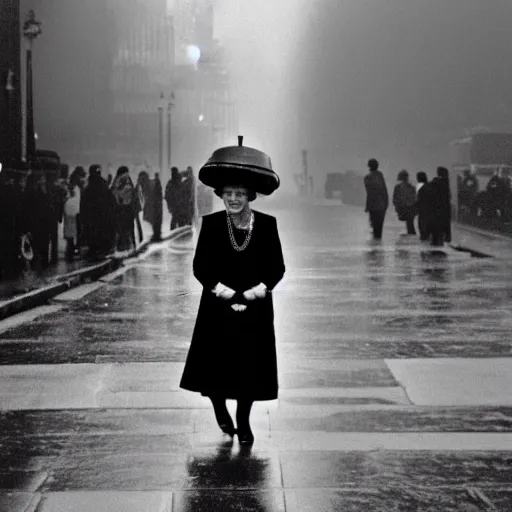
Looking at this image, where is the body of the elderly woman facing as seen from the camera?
toward the camera

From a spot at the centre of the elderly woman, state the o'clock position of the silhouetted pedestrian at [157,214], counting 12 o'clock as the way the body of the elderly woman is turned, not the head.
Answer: The silhouetted pedestrian is roughly at 6 o'clock from the elderly woman.

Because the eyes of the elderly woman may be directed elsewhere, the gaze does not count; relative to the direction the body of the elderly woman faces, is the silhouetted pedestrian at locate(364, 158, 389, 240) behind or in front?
behind

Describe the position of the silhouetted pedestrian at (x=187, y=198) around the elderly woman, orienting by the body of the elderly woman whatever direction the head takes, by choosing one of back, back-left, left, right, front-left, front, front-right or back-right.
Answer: back

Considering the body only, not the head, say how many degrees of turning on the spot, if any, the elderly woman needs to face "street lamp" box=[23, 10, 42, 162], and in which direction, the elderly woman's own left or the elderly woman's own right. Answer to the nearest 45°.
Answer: approximately 180°

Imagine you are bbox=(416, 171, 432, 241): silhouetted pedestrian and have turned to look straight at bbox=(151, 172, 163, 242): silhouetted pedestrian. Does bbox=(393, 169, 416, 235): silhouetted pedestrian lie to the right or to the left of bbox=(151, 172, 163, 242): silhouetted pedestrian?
right

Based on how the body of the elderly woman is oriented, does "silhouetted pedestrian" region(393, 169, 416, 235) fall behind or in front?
behind

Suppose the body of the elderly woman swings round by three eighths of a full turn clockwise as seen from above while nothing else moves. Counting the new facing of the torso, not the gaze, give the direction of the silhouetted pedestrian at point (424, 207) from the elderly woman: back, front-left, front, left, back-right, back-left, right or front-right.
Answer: front-right

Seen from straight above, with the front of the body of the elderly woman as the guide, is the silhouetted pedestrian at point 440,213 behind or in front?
behind

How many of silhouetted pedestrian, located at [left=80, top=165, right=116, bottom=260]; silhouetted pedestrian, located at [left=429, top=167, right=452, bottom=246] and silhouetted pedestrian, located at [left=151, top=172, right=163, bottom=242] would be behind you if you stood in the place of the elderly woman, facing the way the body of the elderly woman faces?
3
